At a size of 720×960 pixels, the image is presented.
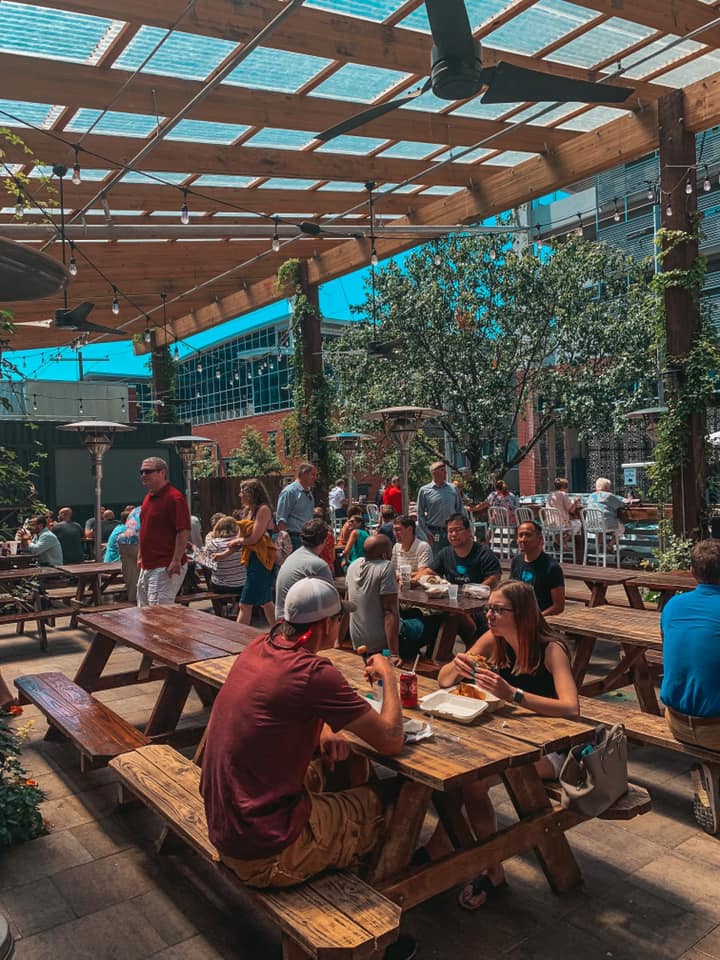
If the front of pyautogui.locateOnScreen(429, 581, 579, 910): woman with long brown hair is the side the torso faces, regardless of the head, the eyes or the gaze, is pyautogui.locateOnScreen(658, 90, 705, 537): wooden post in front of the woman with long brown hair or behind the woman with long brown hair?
behind

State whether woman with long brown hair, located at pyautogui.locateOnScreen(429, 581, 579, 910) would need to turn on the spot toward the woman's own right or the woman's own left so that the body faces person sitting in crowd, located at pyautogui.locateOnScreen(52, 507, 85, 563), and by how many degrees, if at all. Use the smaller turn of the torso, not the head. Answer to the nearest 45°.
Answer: approximately 90° to the woman's own right

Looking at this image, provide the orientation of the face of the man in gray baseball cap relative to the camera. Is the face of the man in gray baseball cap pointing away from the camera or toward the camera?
away from the camera

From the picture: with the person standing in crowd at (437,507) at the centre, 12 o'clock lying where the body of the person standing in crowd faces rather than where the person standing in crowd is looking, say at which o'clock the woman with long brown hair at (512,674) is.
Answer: The woman with long brown hair is roughly at 12 o'clock from the person standing in crowd.

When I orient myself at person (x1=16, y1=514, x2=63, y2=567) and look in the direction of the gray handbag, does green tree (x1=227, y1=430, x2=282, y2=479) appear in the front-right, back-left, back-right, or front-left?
back-left

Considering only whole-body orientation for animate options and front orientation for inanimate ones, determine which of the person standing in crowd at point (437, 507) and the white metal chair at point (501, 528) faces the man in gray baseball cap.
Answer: the person standing in crowd

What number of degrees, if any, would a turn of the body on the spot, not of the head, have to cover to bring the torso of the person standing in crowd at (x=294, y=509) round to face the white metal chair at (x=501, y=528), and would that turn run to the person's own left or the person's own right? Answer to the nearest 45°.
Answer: approximately 90° to the person's own left

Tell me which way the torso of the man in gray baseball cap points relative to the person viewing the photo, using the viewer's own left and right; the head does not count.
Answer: facing away from the viewer and to the right of the viewer

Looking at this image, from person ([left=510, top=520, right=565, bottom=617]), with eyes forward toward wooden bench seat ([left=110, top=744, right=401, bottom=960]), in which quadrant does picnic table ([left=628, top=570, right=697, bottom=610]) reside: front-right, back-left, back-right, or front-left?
back-left

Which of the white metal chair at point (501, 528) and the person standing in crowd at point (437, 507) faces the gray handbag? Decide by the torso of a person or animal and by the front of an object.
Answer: the person standing in crowd
